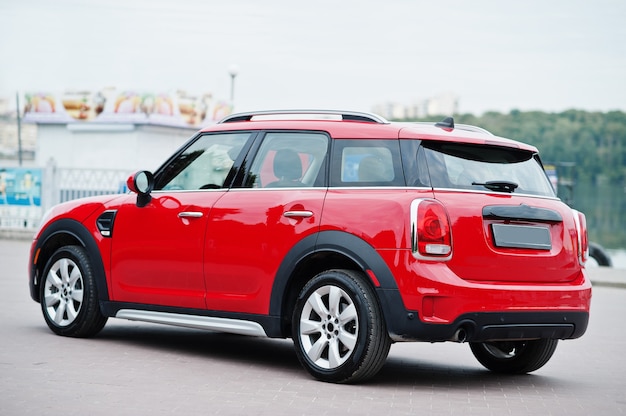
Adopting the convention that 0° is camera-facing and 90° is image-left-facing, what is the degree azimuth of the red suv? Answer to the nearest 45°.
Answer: approximately 135°
